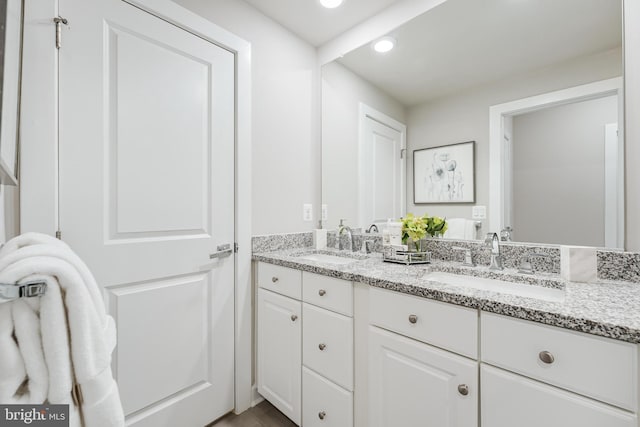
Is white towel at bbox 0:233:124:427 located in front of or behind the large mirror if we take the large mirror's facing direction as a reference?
in front

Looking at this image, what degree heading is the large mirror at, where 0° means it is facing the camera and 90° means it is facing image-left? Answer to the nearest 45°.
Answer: approximately 45°

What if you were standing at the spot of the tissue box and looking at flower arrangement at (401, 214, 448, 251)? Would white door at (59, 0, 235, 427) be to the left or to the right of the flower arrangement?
left
